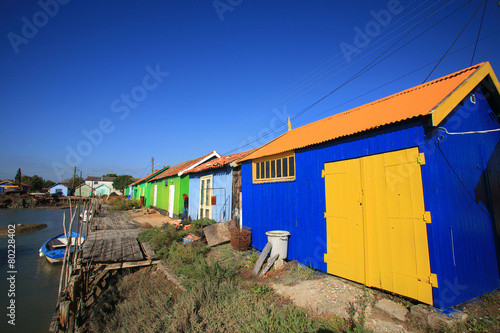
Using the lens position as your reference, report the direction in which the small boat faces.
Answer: facing the viewer and to the left of the viewer

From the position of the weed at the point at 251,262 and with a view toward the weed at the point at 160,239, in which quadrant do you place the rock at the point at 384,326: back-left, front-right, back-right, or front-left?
back-left

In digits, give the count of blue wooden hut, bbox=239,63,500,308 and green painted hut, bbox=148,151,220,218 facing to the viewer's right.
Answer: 0

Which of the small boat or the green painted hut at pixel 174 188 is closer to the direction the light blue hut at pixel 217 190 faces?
the small boat

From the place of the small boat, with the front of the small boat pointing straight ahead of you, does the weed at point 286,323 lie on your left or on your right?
on your left

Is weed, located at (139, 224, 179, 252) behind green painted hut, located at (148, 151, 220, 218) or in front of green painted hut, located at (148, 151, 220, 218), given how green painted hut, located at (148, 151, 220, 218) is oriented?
in front

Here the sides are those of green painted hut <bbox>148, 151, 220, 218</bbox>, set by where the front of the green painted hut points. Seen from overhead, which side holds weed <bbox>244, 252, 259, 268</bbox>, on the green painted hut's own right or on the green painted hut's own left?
on the green painted hut's own left

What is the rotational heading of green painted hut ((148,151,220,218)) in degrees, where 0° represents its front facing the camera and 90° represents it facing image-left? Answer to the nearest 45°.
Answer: approximately 45°

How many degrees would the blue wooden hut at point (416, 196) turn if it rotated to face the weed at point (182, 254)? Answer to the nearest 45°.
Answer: approximately 45° to its right

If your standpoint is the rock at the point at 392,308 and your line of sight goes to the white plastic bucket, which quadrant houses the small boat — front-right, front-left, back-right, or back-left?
front-left
